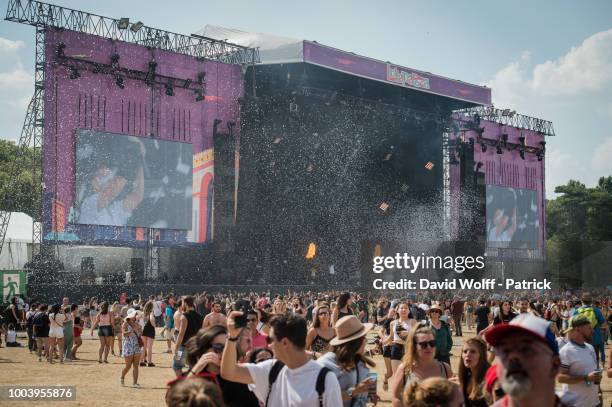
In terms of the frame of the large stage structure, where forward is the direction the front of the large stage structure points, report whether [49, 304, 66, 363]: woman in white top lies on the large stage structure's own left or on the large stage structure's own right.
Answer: on the large stage structure's own right

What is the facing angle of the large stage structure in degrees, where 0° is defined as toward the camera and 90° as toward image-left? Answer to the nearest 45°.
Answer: approximately 315°

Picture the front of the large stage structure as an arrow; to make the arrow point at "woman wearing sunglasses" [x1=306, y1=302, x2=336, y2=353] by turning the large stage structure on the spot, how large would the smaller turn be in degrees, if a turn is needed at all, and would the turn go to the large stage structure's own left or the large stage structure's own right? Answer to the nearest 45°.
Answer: approximately 45° to the large stage structure's own right

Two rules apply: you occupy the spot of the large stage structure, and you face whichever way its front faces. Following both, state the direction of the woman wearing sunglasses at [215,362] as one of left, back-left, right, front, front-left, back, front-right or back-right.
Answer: front-right

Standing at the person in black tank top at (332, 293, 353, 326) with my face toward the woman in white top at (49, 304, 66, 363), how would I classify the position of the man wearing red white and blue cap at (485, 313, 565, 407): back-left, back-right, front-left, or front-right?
back-left

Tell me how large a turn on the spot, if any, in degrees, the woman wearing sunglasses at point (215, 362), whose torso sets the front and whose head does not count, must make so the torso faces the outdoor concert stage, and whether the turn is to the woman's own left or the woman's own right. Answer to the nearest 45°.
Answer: approximately 135° to the woman's own left

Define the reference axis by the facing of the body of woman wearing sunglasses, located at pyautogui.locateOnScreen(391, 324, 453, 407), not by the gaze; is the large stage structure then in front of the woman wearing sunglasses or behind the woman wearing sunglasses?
behind

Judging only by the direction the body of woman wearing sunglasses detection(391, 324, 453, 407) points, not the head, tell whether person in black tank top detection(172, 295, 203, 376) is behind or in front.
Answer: behind

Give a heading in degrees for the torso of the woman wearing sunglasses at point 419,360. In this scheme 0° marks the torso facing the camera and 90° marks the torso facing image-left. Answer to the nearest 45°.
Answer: approximately 315°

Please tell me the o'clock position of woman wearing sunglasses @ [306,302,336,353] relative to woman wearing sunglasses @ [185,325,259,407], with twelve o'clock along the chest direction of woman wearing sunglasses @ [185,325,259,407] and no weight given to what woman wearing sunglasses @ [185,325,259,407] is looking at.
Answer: woman wearing sunglasses @ [306,302,336,353] is roughly at 8 o'clock from woman wearing sunglasses @ [185,325,259,407].
